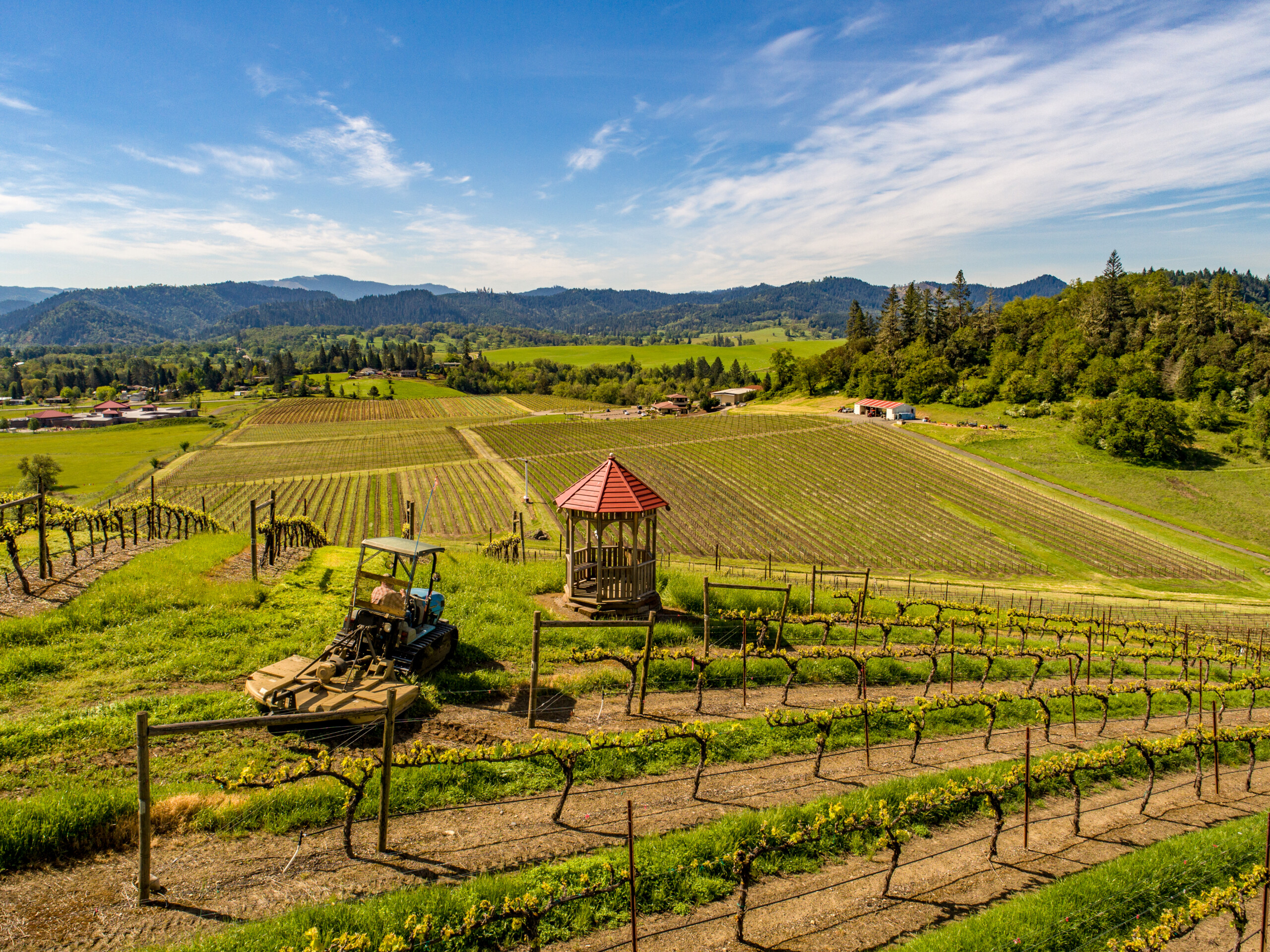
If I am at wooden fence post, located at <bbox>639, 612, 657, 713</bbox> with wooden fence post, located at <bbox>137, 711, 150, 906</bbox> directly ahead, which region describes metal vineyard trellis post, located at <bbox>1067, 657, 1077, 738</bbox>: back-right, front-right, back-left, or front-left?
back-left

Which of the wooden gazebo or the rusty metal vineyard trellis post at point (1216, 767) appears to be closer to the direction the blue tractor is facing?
the wooden gazebo

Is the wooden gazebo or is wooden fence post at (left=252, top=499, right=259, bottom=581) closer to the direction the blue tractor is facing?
the wooden gazebo

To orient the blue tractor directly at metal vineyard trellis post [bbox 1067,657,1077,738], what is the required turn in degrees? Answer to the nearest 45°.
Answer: approximately 45° to its right

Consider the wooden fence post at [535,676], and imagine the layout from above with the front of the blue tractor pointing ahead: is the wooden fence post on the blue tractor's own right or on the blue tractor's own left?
on the blue tractor's own right

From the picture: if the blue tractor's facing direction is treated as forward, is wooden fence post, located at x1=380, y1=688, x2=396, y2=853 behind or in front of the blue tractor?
behind

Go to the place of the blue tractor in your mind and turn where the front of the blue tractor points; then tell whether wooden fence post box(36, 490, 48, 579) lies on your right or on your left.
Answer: on your left

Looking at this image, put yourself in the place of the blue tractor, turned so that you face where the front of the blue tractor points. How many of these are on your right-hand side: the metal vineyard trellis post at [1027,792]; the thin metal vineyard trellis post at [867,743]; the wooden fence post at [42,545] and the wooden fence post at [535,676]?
3

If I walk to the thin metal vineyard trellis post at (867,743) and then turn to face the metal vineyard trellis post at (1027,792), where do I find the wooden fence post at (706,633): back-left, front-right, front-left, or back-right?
back-left

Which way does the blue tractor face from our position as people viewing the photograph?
facing away from the viewer and to the right of the viewer
